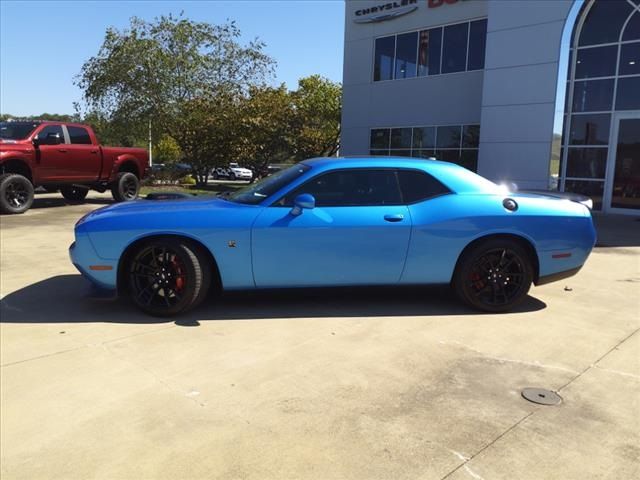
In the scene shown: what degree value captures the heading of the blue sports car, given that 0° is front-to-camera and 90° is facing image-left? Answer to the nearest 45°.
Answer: approximately 90°

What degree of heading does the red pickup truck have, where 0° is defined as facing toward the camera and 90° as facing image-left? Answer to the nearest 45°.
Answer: approximately 45°

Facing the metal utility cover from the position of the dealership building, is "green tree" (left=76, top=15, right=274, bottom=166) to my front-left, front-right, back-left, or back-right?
back-right

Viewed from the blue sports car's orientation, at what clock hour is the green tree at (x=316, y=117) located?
The green tree is roughly at 3 o'clock from the blue sports car.

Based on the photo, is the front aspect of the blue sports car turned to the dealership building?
no

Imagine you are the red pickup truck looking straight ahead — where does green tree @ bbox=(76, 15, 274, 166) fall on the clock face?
The green tree is roughly at 5 o'clock from the red pickup truck.

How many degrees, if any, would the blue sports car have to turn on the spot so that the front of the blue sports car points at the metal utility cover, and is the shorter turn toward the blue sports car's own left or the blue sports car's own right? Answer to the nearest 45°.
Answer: approximately 135° to the blue sports car's own left

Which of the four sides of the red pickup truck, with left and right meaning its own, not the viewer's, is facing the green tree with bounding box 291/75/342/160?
back

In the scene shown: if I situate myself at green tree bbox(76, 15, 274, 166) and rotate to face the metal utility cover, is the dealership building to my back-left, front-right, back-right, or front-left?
front-left

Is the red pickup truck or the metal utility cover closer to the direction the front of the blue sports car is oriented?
the red pickup truck

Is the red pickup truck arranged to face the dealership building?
no
